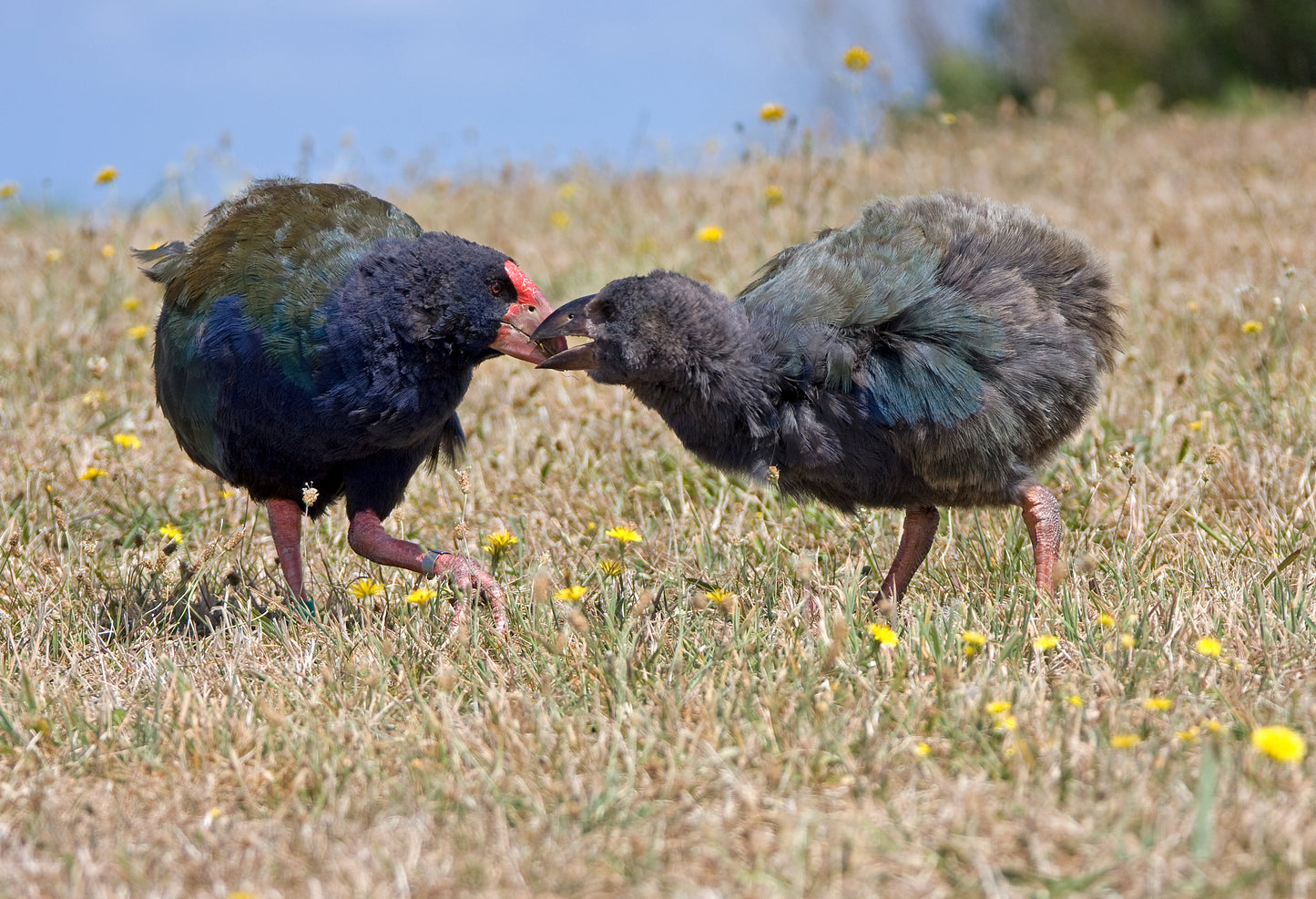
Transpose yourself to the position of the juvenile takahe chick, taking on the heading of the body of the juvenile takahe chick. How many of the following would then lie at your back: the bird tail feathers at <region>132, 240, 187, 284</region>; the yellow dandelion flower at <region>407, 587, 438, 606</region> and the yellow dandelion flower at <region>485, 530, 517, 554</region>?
0

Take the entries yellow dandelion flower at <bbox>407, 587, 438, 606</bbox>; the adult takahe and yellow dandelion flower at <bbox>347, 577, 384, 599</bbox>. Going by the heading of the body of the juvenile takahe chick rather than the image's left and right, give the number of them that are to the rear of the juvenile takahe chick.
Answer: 0

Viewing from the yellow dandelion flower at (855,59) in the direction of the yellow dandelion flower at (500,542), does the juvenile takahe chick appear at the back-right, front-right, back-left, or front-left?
front-left

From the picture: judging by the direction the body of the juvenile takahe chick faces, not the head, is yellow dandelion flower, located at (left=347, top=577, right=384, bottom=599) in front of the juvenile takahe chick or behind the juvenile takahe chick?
in front

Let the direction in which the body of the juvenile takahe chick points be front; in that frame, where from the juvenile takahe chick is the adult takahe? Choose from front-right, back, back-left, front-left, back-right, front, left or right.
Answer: front

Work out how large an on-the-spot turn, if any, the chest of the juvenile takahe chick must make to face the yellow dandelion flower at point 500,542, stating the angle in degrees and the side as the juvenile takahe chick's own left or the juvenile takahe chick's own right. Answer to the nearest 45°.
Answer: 0° — it already faces it

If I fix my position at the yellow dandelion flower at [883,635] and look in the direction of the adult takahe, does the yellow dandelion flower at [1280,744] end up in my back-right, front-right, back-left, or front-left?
back-left

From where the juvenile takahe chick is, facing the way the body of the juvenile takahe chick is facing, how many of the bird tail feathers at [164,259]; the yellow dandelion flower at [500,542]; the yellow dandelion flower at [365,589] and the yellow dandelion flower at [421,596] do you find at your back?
0

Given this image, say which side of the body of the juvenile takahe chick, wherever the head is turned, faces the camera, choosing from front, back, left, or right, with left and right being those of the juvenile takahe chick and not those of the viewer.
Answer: left

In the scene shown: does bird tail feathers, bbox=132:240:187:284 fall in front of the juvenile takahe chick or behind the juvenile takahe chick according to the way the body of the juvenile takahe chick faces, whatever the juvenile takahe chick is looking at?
in front

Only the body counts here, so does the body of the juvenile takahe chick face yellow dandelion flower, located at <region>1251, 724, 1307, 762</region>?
no

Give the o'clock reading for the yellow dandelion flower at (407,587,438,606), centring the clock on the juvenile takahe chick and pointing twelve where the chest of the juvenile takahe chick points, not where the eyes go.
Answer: The yellow dandelion flower is roughly at 12 o'clock from the juvenile takahe chick.

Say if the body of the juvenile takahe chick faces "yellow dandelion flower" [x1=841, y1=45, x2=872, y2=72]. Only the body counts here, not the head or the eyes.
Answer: no
